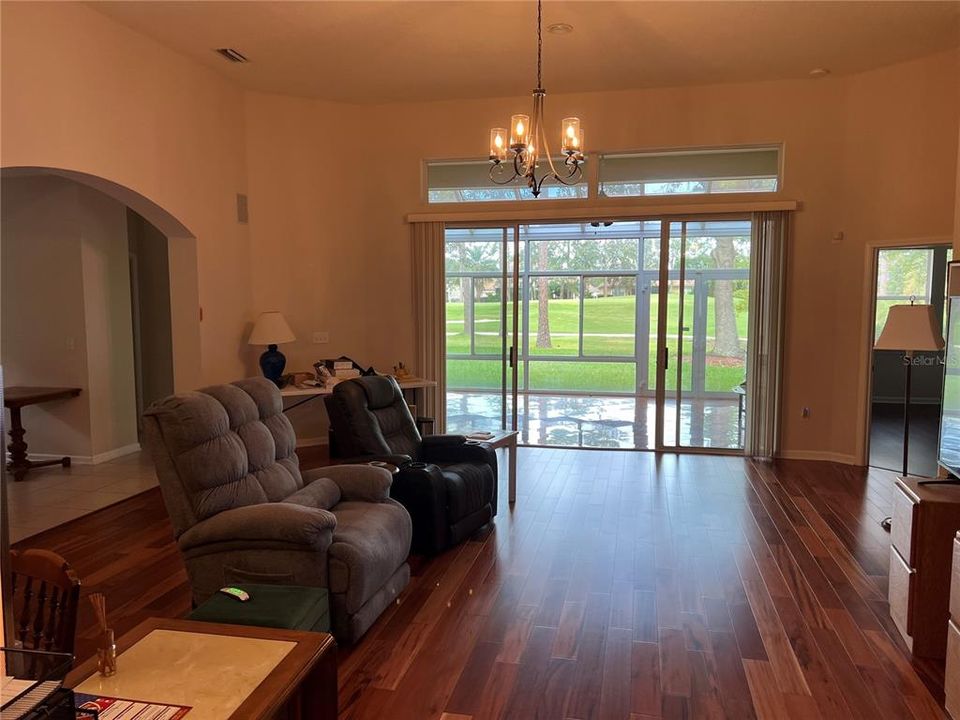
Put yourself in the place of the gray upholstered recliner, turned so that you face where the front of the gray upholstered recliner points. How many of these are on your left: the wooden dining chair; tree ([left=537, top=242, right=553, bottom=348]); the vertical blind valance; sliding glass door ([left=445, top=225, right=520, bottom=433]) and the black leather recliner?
4

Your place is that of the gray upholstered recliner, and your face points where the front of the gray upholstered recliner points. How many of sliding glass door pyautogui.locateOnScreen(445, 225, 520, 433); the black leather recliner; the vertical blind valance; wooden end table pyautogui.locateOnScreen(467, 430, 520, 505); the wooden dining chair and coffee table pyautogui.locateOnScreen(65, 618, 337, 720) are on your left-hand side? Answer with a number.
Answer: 4

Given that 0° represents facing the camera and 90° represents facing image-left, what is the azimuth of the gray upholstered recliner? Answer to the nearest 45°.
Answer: approximately 315°

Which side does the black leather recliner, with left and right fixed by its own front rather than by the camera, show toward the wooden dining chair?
right

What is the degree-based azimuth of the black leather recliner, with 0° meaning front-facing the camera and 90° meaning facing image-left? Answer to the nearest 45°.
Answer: approximately 315°

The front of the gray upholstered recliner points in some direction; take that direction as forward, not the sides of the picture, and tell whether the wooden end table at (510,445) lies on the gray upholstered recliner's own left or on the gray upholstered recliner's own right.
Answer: on the gray upholstered recliner's own left

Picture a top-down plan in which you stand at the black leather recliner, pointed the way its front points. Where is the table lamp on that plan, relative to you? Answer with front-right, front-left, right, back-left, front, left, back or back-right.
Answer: back

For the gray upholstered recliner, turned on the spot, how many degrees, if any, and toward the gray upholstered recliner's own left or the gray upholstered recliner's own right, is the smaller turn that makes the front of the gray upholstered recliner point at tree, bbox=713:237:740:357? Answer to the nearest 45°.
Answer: approximately 90° to the gray upholstered recliner's own left

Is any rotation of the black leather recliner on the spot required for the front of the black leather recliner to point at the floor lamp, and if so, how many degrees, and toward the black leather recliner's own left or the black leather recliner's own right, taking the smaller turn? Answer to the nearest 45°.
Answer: approximately 45° to the black leather recliner's own left

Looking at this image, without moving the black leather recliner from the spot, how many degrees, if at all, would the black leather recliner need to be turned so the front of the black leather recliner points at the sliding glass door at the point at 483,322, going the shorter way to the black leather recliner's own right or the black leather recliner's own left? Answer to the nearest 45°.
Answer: approximately 135° to the black leather recliner's own left

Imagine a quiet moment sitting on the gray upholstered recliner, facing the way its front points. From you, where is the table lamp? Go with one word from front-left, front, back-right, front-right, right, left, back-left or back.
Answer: back-left

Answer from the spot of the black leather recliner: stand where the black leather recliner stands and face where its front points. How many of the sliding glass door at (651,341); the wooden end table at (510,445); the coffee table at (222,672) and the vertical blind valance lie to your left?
3
